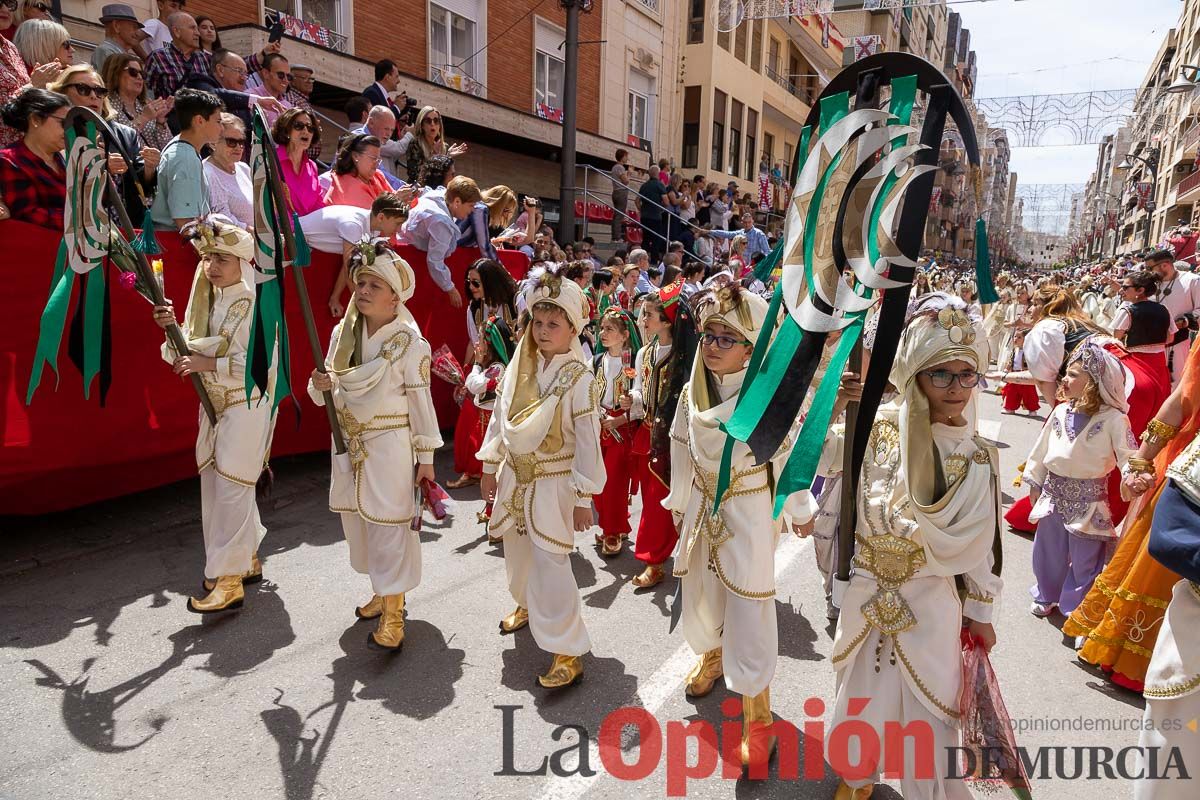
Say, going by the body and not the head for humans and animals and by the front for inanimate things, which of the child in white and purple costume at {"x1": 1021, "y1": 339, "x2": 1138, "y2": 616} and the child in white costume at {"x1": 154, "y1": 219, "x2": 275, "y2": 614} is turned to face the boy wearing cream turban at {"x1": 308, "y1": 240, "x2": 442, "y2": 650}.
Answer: the child in white and purple costume at {"x1": 1021, "y1": 339, "x2": 1138, "y2": 616}

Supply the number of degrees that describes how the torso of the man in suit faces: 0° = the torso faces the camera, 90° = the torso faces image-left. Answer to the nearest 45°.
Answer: approximately 315°

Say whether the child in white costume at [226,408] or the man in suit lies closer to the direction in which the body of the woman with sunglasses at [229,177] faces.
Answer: the child in white costume

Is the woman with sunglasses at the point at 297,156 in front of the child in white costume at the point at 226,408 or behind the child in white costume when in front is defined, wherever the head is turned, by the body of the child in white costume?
behind

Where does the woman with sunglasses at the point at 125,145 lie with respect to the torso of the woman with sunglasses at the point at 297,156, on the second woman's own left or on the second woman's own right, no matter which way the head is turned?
on the second woman's own right

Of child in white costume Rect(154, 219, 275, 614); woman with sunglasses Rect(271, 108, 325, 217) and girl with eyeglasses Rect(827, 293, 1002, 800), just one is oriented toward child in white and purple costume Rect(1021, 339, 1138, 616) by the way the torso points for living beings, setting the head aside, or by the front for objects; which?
the woman with sunglasses

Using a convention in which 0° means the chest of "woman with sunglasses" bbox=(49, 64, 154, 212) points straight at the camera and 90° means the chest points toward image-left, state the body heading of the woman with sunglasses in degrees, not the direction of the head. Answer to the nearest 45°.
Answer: approximately 315°
